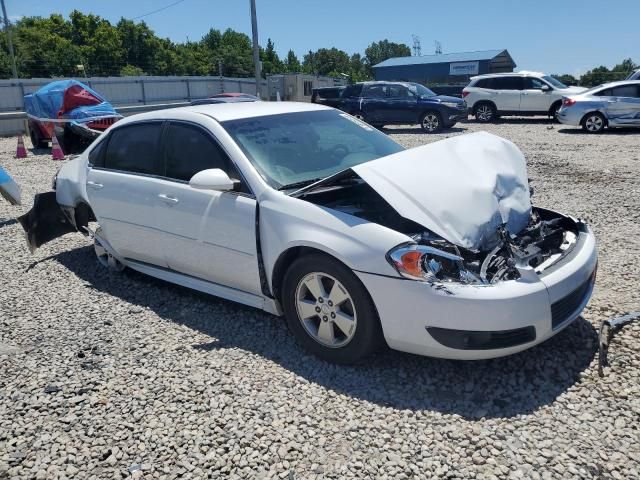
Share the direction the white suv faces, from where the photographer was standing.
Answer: facing to the right of the viewer

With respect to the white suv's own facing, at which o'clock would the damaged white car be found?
The damaged white car is roughly at 3 o'clock from the white suv.

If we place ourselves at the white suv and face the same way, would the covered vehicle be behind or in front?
behind

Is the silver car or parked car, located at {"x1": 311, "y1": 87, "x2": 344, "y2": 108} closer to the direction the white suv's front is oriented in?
the silver car

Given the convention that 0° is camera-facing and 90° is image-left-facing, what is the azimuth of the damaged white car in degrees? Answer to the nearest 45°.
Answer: approximately 315°

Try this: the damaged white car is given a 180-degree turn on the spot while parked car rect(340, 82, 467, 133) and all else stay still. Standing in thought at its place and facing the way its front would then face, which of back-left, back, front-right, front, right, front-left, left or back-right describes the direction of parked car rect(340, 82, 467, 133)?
front-right

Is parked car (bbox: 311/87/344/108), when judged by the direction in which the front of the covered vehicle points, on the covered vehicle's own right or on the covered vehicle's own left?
on the covered vehicle's own left

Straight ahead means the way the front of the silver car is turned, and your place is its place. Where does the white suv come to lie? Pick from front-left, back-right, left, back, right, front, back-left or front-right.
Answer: back-left

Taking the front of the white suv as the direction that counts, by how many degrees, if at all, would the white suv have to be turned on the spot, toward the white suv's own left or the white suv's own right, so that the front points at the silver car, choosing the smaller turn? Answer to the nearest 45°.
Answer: approximately 45° to the white suv's own right

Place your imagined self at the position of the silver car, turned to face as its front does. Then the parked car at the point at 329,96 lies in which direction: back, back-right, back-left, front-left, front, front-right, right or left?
back

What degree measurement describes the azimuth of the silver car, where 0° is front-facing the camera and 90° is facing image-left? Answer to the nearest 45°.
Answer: approximately 270°
